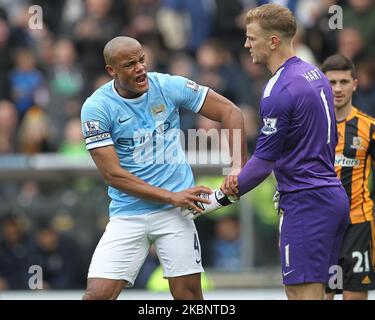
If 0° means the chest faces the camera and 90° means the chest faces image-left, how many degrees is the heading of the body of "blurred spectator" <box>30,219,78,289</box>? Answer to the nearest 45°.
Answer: approximately 0°

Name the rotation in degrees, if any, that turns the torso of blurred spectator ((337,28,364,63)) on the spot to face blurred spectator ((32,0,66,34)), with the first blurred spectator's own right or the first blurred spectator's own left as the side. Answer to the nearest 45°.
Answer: approximately 90° to the first blurred spectator's own right

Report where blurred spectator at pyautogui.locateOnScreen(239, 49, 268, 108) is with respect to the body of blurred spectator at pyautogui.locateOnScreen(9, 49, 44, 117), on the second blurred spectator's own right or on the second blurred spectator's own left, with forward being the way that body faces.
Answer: on the second blurred spectator's own left

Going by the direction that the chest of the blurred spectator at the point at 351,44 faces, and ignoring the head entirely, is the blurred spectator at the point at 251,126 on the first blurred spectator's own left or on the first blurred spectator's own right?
on the first blurred spectator's own right

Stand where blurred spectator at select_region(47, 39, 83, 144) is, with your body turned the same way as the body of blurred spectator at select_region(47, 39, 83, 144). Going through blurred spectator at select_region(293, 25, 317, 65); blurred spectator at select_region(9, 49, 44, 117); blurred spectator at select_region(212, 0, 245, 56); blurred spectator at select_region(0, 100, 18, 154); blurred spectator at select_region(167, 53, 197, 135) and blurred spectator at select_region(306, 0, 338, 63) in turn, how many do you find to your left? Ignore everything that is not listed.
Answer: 4

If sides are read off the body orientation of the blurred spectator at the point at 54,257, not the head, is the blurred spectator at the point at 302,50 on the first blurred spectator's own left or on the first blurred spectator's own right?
on the first blurred spectator's own left

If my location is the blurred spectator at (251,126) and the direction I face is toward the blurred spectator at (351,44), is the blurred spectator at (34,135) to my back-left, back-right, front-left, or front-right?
back-left

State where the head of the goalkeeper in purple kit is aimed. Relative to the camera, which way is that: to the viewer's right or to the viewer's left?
to the viewer's left
